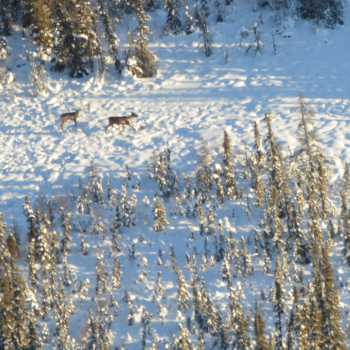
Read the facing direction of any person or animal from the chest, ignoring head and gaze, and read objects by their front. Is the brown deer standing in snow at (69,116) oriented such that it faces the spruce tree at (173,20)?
no

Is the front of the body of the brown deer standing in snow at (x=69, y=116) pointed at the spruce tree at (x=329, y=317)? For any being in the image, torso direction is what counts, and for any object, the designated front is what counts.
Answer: no

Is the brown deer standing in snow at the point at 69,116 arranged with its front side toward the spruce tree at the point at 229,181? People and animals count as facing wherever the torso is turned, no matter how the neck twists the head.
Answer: no
